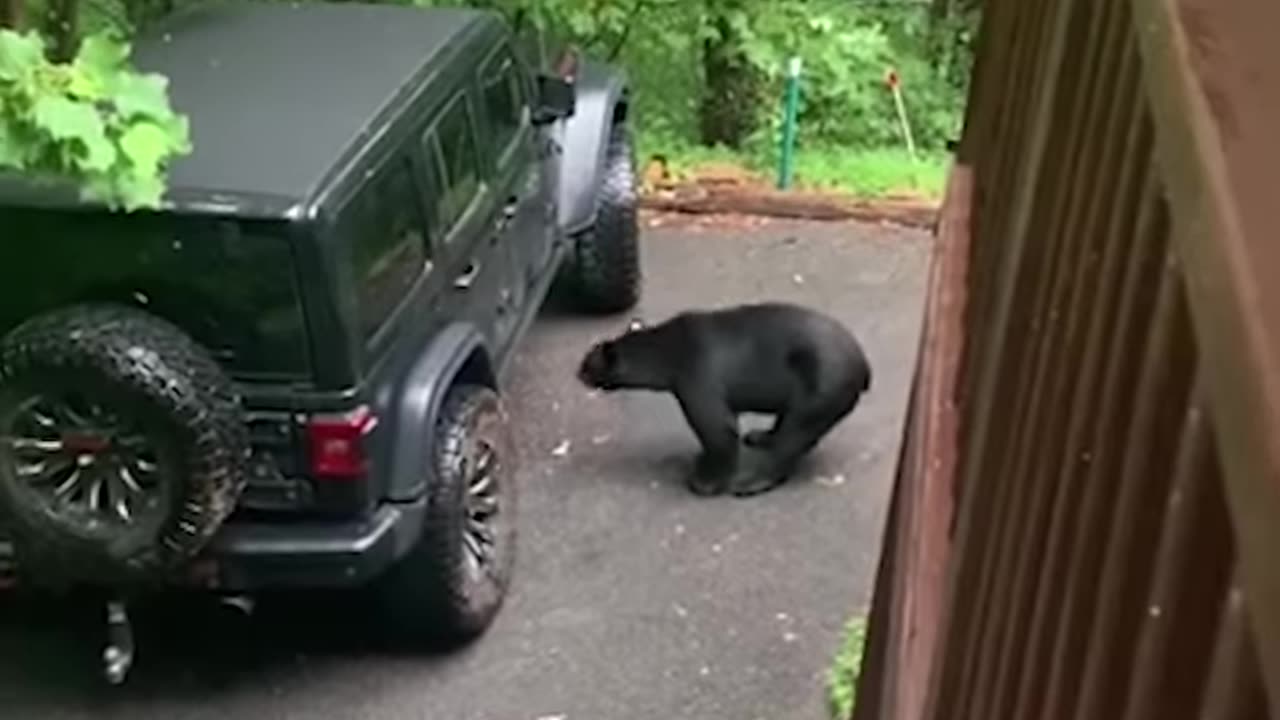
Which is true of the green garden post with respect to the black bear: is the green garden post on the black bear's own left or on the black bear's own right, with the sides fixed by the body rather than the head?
on the black bear's own right

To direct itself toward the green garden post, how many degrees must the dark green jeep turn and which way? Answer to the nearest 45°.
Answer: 0° — it already faces it

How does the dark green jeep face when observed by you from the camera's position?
facing away from the viewer and to the right of the viewer

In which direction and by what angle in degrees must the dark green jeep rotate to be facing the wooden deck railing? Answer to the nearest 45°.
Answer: approximately 135° to its right

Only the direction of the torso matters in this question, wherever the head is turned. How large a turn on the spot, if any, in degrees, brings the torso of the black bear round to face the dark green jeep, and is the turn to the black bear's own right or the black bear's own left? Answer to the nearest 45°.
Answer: approximately 45° to the black bear's own left

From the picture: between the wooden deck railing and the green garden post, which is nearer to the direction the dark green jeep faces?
the green garden post

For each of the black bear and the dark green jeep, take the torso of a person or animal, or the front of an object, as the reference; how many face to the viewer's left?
1

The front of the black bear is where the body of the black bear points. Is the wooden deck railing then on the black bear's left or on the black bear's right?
on the black bear's left

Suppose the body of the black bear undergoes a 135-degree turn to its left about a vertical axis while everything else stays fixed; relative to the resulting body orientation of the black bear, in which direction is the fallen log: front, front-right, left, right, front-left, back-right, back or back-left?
back-left

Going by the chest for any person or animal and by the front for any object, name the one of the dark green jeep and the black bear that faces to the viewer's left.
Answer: the black bear

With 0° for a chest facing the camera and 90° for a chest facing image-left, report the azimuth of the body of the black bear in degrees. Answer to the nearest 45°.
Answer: approximately 90°
